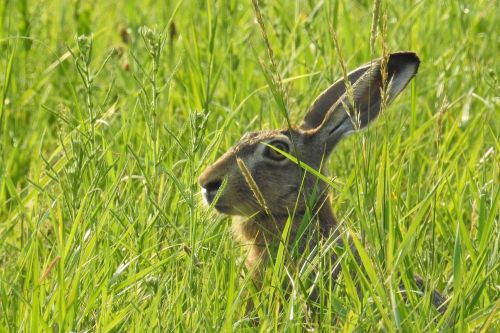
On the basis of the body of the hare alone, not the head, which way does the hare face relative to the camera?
to the viewer's left
